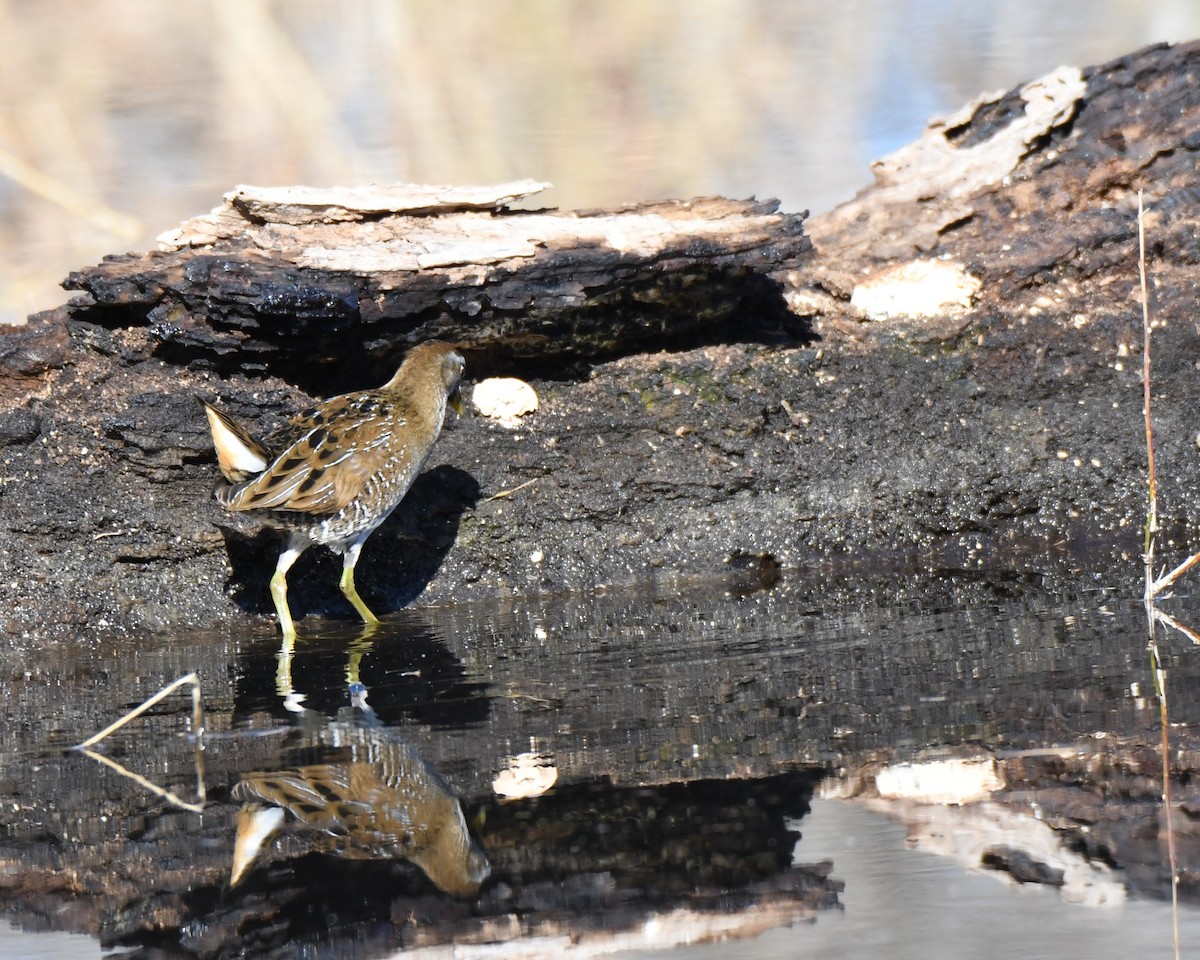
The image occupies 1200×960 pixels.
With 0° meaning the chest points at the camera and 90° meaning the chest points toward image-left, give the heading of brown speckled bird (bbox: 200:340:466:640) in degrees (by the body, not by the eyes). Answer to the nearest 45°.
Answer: approximately 225°
